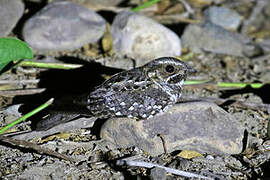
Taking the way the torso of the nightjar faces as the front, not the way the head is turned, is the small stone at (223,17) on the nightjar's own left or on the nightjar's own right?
on the nightjar's own left

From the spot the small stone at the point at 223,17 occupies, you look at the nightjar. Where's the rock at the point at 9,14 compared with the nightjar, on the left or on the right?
right

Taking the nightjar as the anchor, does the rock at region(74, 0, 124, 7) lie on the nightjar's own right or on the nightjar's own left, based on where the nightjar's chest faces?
on the nightjar's own left

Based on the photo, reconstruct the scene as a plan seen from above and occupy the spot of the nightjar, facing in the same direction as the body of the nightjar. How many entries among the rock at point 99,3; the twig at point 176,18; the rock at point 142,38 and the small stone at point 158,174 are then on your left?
3

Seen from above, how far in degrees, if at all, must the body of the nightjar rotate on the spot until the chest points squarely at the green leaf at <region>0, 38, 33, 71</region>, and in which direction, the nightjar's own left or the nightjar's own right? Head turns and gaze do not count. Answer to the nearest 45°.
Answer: approximately 180°

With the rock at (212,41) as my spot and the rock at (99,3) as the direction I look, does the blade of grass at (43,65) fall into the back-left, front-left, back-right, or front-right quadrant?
front-left

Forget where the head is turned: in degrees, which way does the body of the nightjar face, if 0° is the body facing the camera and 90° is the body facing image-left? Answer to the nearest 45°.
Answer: approximately 270°

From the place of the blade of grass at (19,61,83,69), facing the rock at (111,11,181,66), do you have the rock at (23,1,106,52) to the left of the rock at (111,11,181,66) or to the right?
left

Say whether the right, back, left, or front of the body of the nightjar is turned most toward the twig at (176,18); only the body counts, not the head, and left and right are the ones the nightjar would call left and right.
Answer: left

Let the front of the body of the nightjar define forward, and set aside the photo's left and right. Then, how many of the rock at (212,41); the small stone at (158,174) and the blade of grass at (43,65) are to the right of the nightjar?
1

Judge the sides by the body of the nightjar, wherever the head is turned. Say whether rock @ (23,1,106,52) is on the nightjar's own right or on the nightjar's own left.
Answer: on the nightjar's own left

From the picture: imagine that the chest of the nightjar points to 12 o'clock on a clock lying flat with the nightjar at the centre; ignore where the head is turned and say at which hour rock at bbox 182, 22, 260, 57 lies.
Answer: The rock is roughly at 10 o'clock from the nightjar.

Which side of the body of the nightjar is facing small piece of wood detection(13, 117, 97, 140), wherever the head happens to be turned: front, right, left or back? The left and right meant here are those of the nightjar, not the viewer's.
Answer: back

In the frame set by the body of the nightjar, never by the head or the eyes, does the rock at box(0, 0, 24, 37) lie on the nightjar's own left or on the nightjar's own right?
on the nightjar's own left

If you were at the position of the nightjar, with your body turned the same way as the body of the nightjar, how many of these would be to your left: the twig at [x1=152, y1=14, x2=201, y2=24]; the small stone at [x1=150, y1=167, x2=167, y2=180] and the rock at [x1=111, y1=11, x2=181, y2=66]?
2
